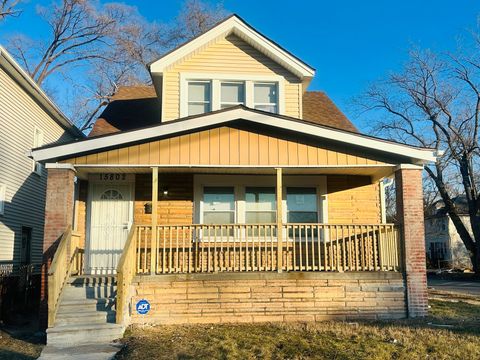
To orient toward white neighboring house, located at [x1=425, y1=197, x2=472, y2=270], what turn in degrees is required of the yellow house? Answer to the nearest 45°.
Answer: approximately 135° to its left

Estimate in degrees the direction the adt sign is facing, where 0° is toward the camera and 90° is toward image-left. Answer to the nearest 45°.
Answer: approximately 0°

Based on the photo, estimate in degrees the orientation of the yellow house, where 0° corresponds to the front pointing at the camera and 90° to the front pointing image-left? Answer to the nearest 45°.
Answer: approximately 0°

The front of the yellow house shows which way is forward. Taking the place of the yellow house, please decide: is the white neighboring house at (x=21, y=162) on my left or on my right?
on my right

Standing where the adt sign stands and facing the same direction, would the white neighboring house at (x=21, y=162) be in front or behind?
behind

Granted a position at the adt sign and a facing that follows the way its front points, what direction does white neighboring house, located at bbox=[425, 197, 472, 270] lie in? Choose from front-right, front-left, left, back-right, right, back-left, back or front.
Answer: back-left
